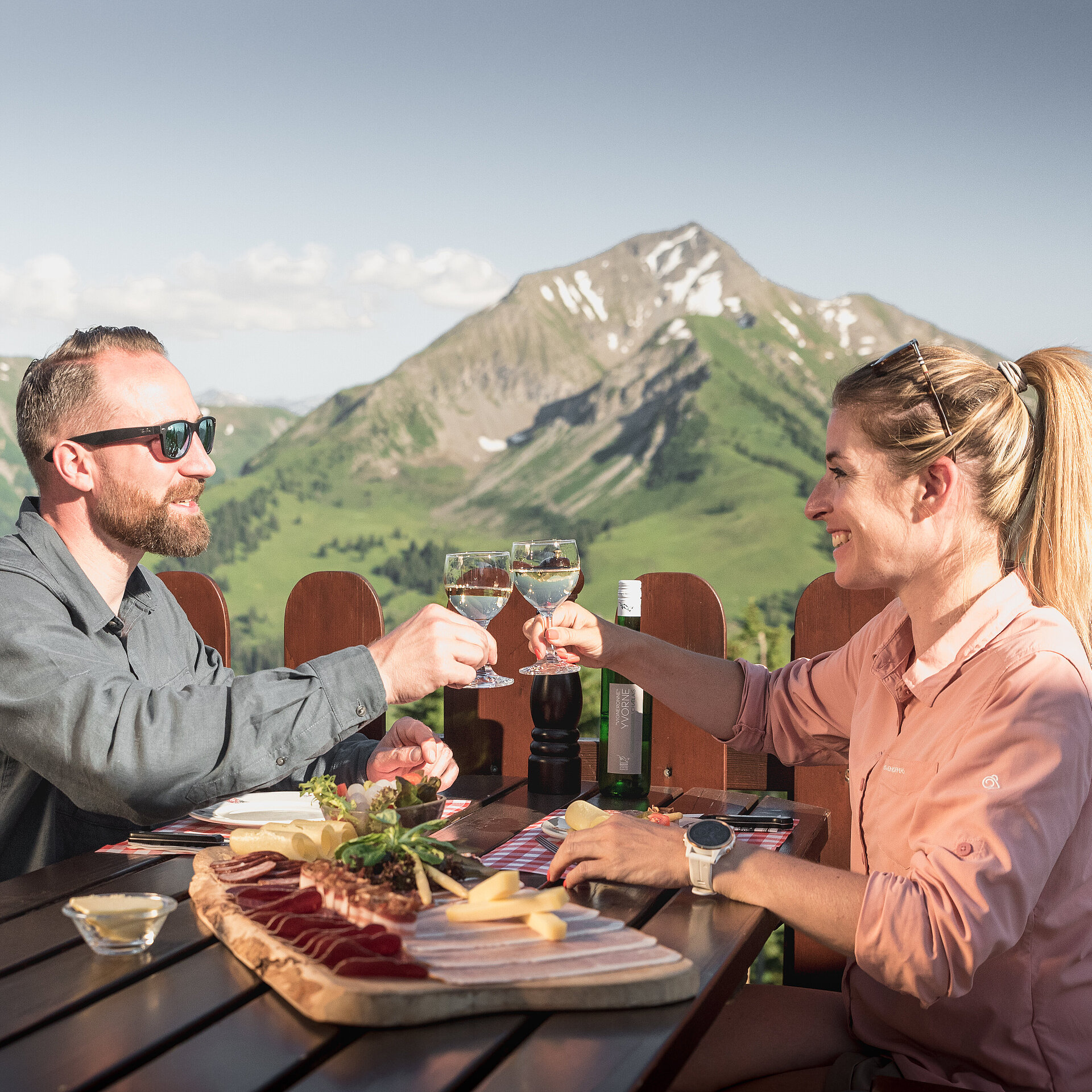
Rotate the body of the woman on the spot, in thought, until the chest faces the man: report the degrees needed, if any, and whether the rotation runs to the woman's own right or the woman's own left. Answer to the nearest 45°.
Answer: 0° — they already face them

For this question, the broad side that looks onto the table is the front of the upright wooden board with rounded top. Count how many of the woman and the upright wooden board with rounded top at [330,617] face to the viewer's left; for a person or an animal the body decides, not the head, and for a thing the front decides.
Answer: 1

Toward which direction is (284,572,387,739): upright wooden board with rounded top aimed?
toward the camera

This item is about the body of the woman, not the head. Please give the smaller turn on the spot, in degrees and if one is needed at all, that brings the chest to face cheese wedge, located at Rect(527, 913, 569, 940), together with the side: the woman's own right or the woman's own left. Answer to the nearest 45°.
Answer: approximately 45° to the woman's own left

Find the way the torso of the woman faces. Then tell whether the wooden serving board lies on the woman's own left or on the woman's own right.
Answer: on the woman's own left

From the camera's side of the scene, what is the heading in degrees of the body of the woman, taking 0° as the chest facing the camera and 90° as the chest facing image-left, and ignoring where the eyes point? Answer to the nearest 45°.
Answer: approximately 90°

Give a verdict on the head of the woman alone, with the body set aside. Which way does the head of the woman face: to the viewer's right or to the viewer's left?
to the viewer's left

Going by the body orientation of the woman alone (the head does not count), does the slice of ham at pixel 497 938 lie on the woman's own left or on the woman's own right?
on the woman's own left

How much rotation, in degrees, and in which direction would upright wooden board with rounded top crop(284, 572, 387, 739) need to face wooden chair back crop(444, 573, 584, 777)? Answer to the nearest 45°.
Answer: approximately 45° to its left
